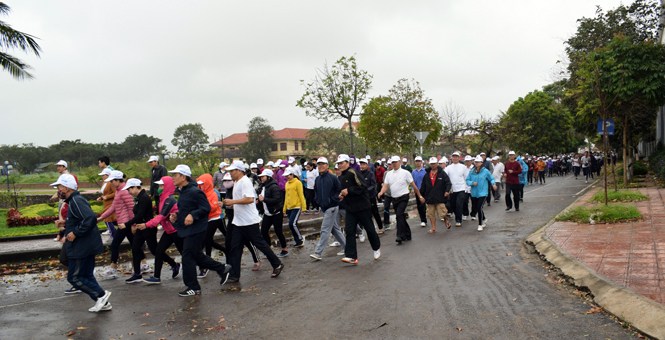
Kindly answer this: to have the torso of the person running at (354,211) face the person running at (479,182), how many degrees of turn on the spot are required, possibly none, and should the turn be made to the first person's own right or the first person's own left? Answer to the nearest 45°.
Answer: approximately 180°

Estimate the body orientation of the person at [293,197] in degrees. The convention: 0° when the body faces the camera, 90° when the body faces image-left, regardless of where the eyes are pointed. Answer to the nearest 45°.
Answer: approximately 45°

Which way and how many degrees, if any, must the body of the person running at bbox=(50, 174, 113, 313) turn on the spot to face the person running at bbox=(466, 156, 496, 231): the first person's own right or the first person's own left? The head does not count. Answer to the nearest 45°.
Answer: approximately 180°

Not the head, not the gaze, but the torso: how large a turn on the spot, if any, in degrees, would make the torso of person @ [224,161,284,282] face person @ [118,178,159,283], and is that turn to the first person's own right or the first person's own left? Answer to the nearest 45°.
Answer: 0° — they already face them

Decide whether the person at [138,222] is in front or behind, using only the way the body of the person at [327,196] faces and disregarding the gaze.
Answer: in front

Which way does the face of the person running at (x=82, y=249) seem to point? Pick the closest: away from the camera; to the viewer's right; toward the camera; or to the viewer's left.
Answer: to the viewer's left

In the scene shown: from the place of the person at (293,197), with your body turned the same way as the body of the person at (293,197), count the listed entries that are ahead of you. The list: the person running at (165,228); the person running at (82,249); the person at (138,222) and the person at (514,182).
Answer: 3

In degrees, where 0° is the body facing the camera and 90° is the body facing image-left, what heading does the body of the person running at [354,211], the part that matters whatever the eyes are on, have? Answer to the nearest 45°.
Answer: approximately 45°

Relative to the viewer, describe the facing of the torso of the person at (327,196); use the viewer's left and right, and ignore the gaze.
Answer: facing the viewer and to the left of the viewer

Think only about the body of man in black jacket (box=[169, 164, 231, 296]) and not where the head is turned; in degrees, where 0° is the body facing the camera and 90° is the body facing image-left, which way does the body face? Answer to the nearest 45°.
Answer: approximately 90°

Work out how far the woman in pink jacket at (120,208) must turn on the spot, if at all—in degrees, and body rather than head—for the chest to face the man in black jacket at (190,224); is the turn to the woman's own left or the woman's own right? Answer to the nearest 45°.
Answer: approximately 135° to the woman's own left

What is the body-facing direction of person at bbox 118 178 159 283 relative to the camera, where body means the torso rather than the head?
to the viewer's left

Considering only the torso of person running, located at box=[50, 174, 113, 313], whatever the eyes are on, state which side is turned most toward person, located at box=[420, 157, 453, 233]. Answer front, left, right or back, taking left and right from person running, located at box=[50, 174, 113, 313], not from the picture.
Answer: back

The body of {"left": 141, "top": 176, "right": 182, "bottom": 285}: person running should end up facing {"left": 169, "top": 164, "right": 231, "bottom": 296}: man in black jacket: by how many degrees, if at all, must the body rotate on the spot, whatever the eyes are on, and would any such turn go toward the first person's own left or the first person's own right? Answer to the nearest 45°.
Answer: approximately 90° to the first person's own left
